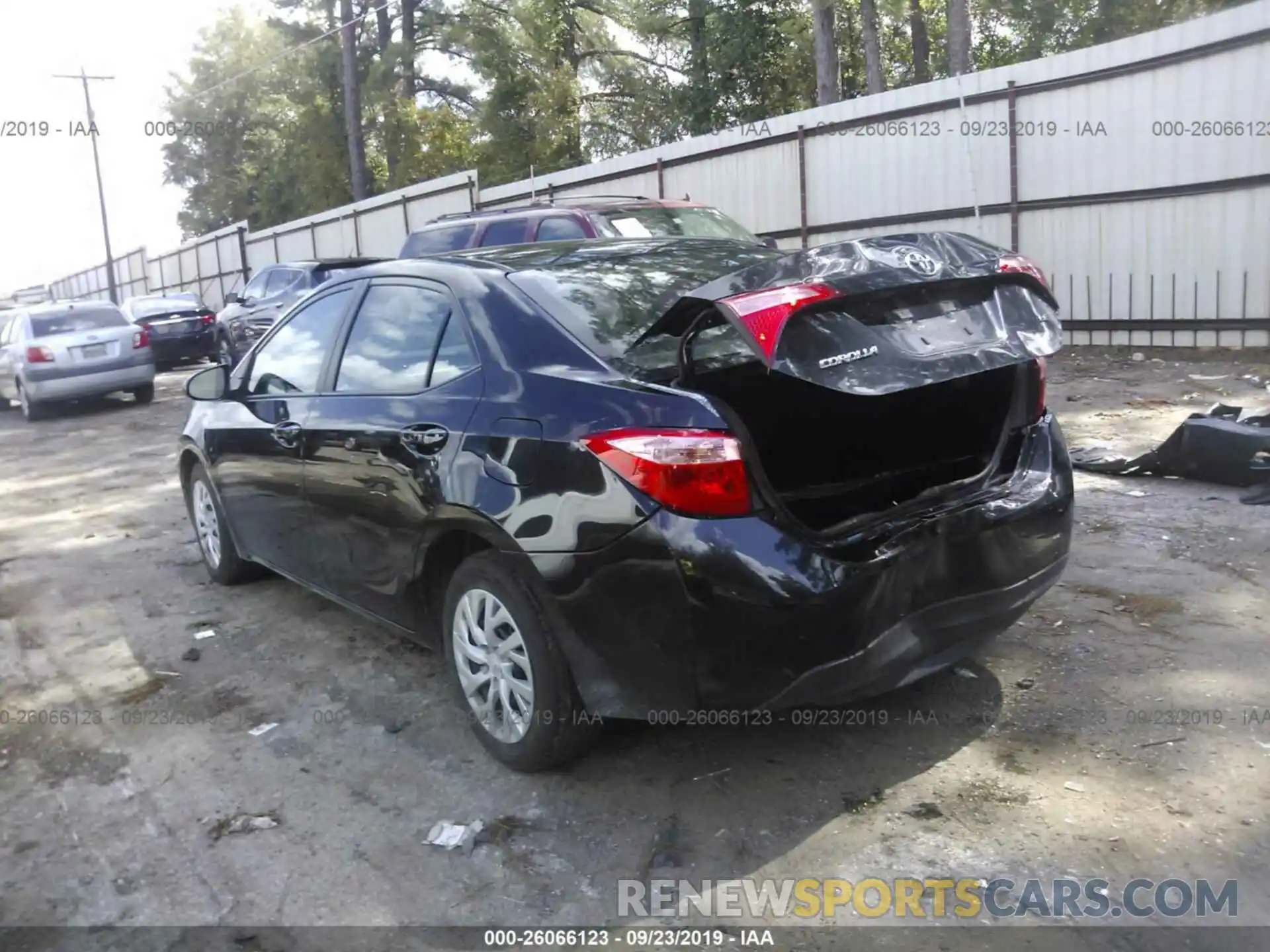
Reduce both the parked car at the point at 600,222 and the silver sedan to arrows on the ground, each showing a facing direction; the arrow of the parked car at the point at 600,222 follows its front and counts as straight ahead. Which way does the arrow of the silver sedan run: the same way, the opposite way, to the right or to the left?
the opposite way

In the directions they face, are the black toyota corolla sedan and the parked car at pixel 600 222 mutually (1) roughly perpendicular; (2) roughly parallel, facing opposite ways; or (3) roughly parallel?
roughly parallel, facing opposite ways

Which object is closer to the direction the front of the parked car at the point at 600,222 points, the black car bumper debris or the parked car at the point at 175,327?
the black car bumper debris

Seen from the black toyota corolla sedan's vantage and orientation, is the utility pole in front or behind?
in front

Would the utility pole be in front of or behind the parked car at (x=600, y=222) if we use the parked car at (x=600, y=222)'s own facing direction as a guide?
behind

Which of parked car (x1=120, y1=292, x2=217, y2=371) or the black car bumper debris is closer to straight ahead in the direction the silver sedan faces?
the parked car

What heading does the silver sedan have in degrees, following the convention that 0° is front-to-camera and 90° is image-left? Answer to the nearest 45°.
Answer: approximately 135°

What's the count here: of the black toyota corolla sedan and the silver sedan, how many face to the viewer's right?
0

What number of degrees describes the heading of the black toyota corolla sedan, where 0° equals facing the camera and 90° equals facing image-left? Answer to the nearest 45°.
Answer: approximately 135°
